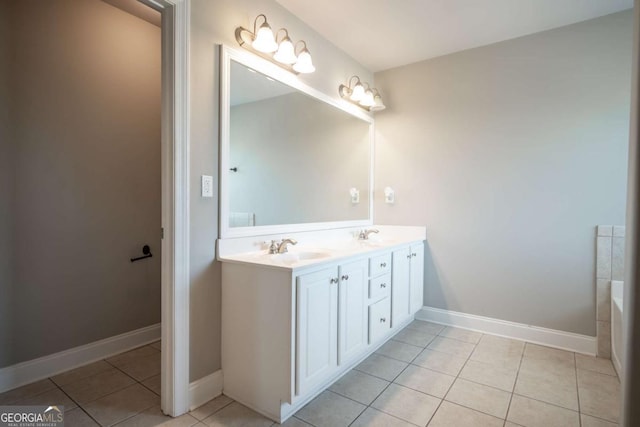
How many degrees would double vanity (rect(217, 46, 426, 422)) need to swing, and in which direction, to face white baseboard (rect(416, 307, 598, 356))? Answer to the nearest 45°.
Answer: approximately 45° to its left

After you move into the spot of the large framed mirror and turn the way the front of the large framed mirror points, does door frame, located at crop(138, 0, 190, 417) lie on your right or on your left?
on your right

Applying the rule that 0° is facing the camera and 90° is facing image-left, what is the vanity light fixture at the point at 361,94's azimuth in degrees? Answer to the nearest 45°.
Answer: approximately 315°
